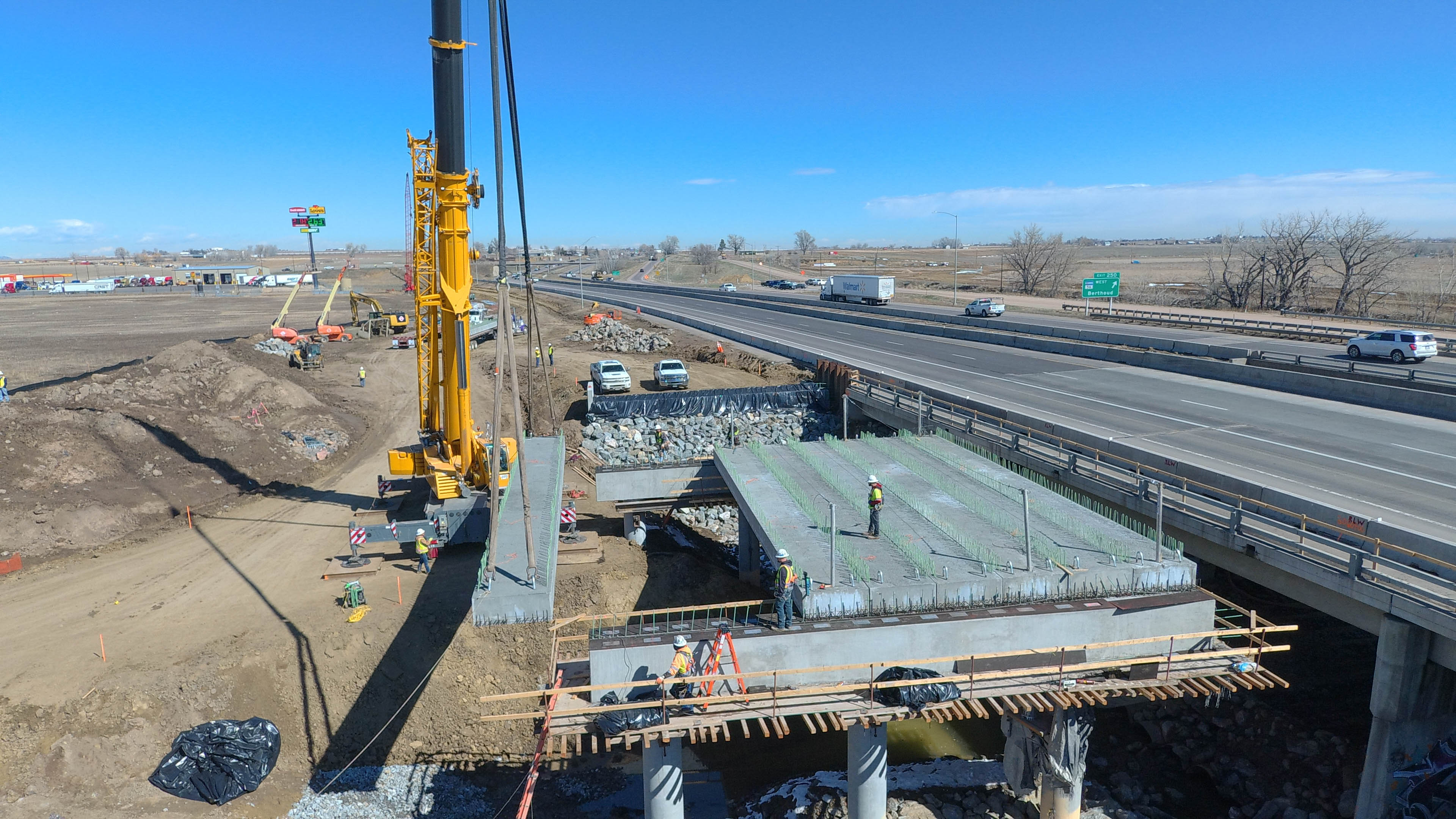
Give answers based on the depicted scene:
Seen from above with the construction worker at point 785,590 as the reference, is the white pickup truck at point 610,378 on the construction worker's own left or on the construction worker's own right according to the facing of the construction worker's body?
on the construction worker's own right

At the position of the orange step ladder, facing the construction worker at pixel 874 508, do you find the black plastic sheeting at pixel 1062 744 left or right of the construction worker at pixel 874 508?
right
